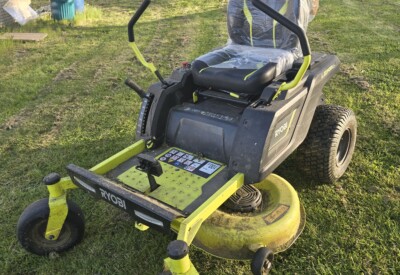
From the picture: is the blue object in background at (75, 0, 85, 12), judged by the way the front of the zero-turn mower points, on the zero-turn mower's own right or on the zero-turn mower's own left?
on the zero-turn mower's own right

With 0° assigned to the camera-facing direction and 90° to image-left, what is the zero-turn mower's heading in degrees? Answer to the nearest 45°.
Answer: approximately 45°

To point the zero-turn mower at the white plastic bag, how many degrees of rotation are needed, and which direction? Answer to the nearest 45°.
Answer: approximately 90° to its right

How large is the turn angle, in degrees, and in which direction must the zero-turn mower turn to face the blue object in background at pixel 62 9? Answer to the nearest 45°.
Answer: approximately 90° to its right
